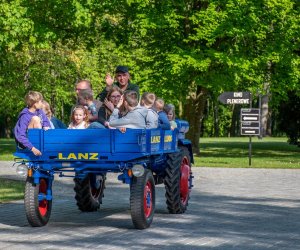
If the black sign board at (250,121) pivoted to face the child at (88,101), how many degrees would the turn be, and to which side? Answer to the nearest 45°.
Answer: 0° — it already faces them

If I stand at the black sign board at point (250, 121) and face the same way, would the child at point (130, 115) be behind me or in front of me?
in front

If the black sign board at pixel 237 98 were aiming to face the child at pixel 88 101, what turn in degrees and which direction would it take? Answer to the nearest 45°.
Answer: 0° — it already faces them

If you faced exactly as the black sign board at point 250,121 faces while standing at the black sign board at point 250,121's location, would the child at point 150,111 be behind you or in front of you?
in front

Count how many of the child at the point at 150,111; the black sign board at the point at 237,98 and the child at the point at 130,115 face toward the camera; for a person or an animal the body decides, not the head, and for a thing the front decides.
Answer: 1

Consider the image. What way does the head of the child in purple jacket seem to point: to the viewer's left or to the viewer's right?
to the viewer's right

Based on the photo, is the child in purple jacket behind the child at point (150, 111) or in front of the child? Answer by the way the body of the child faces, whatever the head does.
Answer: in front
